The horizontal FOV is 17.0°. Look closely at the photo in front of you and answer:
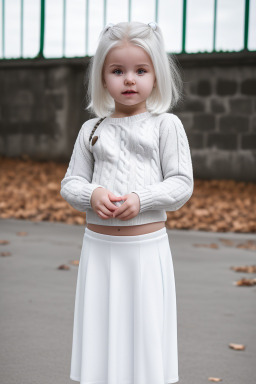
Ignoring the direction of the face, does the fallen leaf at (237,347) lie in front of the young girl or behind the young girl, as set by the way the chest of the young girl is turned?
behind

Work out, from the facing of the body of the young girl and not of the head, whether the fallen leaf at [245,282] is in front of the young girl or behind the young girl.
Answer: behind

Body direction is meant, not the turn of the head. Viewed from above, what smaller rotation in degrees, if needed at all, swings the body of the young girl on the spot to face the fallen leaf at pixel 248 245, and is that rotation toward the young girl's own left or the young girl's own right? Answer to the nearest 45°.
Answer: approximately 180°

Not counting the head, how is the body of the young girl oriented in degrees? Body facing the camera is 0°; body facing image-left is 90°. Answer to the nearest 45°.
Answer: approximately 0°

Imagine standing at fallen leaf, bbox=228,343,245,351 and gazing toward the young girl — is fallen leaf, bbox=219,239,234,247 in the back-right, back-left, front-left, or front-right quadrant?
back-right

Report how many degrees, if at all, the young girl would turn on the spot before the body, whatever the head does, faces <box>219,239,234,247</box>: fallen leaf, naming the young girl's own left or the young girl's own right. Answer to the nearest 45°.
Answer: approximately 180°
